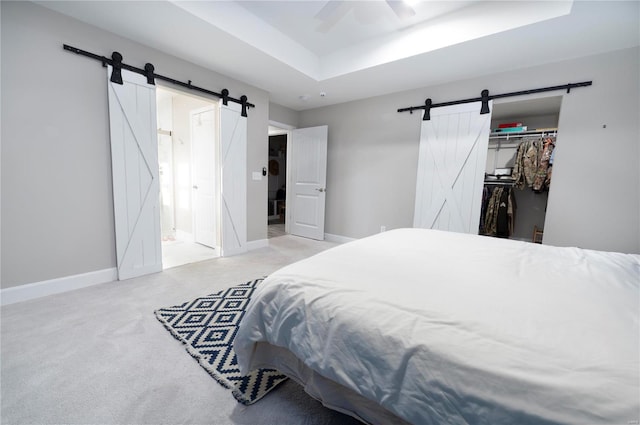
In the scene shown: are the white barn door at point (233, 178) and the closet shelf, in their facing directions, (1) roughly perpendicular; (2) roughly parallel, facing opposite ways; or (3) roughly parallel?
roughly perpendicular

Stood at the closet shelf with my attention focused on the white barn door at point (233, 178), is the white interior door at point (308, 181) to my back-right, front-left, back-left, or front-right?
front-right

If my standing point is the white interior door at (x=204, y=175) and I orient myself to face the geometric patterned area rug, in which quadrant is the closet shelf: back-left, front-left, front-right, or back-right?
front-left

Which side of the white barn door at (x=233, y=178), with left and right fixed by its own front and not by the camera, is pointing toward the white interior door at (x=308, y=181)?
left

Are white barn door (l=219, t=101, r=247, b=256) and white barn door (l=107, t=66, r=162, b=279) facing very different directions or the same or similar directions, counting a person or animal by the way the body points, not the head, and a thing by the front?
same or similar directions

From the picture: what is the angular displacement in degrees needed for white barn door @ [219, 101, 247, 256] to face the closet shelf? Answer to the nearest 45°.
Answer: approximately 45° to its left

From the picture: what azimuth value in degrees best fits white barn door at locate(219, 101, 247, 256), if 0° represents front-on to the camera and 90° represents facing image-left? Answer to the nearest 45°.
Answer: approximately 315°

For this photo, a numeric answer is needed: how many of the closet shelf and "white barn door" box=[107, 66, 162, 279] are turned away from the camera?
0

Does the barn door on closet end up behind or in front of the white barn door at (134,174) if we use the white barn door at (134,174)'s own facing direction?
in front

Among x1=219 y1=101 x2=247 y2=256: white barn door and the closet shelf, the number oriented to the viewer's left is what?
0

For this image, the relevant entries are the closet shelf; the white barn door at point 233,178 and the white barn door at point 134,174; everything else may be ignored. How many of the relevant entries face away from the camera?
0

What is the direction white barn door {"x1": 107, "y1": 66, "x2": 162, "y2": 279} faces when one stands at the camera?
facing the viewer and to the right of the viewer

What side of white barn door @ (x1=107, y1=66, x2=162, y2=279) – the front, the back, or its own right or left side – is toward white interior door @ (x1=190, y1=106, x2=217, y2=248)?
left

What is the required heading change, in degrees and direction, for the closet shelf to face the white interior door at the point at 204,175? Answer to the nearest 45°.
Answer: approximately 45° to its right

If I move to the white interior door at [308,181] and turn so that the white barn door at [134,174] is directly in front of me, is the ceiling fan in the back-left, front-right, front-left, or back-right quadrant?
front-left

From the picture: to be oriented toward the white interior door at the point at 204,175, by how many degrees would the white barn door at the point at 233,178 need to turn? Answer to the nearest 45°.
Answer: approximately 180°

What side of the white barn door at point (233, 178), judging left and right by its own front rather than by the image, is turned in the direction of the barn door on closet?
front

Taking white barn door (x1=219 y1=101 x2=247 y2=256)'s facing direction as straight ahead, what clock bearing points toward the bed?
The bed is roughly at 1 o'clock from the white barn door.

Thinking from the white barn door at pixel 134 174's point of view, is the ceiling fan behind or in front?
in front

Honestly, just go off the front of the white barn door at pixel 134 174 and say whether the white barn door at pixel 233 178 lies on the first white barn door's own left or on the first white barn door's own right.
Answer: on the first white barn door's own left

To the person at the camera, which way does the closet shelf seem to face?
facing the viewer

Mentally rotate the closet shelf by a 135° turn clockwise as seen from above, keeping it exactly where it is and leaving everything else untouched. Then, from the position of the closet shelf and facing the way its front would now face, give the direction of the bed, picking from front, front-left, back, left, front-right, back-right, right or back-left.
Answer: back-left
